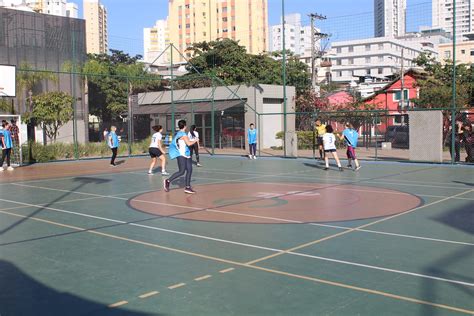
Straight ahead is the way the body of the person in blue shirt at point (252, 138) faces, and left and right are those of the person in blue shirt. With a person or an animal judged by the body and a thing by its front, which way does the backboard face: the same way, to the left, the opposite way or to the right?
to the left

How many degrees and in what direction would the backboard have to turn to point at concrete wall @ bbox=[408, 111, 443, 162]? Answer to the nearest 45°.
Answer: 0° — it already faces it

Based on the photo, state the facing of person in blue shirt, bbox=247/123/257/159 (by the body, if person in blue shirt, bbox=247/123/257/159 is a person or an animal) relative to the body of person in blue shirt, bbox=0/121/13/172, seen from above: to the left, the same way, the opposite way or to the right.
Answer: to the right

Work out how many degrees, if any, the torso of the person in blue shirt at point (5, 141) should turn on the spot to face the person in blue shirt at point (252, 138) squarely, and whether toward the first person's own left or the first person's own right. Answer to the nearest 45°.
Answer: approximately 45° to the first person's own left

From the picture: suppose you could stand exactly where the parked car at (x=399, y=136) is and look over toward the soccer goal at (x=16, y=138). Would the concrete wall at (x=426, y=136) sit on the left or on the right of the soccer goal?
left

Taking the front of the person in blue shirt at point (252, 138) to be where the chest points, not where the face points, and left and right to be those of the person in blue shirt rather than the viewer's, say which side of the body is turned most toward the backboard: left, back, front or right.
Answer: right

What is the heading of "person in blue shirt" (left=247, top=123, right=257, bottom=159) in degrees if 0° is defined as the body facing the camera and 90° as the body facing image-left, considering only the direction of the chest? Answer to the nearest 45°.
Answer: approximately 0°

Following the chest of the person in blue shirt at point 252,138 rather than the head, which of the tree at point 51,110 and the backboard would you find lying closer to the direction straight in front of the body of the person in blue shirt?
the backboard

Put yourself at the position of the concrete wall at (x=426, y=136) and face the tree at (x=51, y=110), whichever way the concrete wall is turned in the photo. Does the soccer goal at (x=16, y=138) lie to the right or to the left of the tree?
left

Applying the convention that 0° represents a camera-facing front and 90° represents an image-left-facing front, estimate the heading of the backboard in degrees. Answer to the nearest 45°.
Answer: approximately 315°
